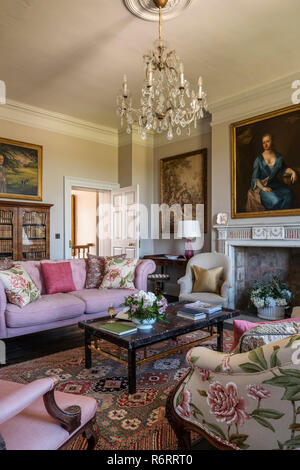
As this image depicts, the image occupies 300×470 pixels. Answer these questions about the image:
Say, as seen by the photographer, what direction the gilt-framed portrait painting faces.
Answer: facing the viewer and to the left of the viewer

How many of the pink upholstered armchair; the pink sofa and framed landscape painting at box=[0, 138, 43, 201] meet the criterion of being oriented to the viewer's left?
0

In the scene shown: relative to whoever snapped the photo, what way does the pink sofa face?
facing the viewer and to the right of the viewer

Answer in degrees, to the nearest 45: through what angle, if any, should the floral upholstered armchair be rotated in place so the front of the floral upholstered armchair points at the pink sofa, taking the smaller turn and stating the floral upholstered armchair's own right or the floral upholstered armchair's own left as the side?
0° — it already faces it

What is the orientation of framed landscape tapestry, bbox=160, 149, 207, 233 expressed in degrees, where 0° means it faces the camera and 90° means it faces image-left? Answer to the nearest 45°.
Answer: approximately 45°

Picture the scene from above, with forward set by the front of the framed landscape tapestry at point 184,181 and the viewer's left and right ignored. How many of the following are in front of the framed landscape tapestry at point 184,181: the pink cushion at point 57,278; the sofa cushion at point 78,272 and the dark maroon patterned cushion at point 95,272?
3

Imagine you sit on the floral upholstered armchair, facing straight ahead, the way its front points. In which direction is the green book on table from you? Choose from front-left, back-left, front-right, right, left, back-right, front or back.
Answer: front

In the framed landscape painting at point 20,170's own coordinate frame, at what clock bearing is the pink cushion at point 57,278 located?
The pink cushion is roughly at 1 o'clock from the framed landscape painting.

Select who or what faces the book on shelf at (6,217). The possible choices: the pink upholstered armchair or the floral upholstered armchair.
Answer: the floral upholstered armchair

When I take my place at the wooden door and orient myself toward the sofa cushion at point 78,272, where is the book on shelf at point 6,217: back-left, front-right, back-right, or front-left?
front-right

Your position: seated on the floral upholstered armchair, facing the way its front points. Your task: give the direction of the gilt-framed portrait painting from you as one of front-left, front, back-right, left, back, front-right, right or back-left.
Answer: front-right

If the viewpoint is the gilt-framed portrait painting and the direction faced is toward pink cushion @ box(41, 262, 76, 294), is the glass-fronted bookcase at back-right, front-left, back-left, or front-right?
front-right

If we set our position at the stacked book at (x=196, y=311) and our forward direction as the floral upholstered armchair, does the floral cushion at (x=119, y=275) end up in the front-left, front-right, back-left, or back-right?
back-right

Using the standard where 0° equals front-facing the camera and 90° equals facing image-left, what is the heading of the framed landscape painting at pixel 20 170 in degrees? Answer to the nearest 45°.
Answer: approximately 315°

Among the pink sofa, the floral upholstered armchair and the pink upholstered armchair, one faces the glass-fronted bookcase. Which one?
the floral upholstered armchair

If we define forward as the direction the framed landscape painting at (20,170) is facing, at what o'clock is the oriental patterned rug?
The oriental patterned rug is roughly at 1 o'clock from the framed landscape painting.
